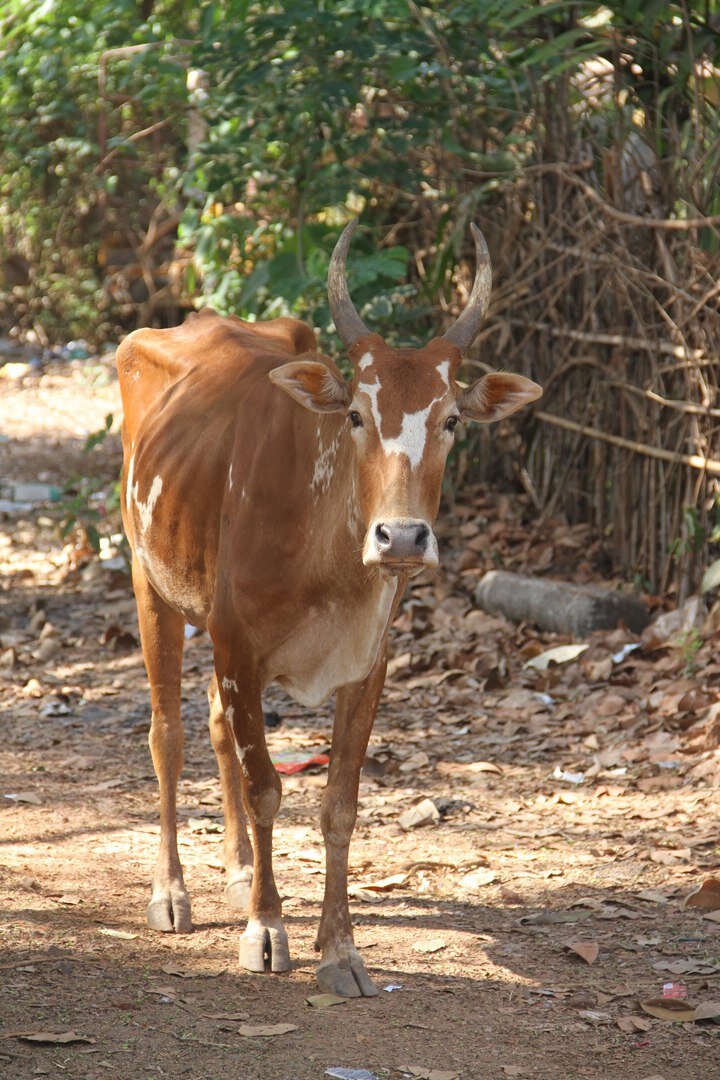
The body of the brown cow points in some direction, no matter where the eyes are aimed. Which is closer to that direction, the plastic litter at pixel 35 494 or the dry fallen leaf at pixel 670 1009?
the dry fallen leaf

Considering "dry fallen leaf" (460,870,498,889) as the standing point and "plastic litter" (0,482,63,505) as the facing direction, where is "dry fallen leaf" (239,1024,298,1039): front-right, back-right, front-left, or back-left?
back-left

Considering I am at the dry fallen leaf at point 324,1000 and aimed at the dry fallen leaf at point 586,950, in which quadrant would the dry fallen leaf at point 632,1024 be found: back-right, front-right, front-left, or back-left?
front-right

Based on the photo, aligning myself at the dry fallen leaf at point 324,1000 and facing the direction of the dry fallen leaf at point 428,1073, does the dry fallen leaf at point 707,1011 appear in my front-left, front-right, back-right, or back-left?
front-left

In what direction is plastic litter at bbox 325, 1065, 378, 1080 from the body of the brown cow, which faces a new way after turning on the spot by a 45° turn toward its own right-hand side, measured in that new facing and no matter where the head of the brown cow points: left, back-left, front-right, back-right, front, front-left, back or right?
front

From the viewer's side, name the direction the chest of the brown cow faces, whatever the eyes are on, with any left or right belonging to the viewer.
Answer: facing the viewer and to the right of the viewer

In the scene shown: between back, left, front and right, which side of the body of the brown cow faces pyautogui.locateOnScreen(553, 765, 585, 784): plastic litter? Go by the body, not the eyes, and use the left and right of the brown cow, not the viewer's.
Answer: left

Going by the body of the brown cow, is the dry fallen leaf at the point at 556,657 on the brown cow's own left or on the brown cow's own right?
on the brown cow's own left

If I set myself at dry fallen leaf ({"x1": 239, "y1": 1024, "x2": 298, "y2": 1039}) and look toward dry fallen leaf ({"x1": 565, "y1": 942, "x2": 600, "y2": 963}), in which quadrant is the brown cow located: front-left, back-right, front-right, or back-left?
front-left

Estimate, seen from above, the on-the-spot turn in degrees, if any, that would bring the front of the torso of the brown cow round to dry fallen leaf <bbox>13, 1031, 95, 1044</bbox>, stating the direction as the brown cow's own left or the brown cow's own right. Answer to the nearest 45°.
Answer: approximately 90° to the brown cow's own right

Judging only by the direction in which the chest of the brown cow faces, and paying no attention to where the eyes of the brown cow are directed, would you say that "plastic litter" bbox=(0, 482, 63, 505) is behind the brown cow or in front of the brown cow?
behind

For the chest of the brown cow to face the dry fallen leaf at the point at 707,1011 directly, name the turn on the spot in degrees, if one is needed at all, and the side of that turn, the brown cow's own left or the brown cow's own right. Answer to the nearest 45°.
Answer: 0° — it already faces it

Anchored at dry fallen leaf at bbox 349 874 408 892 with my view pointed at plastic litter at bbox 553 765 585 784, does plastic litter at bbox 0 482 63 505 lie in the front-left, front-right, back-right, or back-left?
front-left

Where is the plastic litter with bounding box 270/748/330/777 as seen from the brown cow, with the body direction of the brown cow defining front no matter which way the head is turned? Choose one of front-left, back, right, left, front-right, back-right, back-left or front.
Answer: back-left

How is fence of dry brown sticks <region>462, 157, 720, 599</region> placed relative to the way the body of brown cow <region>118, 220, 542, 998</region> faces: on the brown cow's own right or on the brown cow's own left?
on the brown cow's own left
